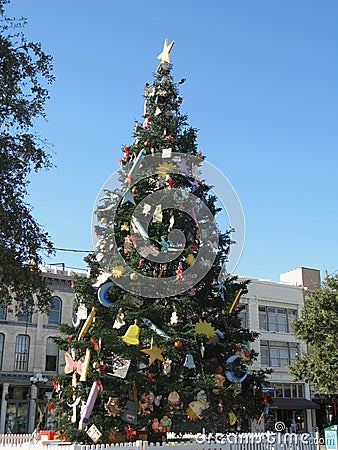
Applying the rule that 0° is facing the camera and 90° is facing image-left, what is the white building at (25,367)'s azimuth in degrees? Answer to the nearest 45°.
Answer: approximately 0°

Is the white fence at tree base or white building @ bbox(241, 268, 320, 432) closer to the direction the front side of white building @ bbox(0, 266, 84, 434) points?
the white fence at tree base

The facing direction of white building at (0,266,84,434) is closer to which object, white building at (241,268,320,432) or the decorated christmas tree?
the decorated christmas tree

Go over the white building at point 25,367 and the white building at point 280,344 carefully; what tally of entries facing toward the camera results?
2

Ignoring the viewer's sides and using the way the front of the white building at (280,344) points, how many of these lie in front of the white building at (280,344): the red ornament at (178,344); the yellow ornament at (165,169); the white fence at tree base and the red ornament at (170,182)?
4

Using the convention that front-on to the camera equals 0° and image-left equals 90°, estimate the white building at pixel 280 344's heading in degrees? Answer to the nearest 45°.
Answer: approximately 0°

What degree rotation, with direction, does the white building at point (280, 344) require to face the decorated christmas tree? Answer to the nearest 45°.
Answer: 0° — it already faces it
